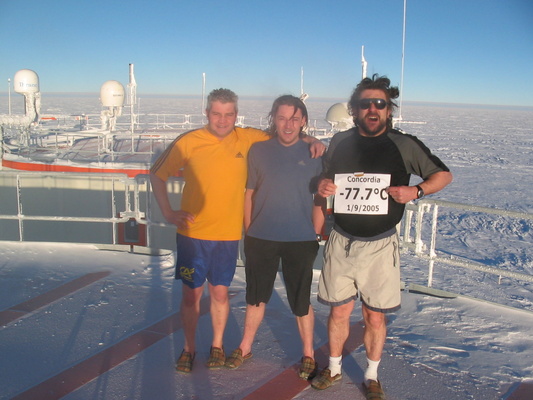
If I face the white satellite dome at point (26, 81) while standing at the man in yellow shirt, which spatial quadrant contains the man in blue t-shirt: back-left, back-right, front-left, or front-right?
back-right

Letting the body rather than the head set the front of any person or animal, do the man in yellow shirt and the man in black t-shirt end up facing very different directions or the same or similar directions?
same or similar directions

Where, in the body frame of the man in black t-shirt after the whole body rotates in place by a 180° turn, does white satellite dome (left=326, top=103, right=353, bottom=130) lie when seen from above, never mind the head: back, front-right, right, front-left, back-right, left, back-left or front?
front

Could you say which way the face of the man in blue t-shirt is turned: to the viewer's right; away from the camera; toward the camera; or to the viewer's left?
toward the camera

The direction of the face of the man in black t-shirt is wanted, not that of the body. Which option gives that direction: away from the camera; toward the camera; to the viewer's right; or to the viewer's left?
toward the camera

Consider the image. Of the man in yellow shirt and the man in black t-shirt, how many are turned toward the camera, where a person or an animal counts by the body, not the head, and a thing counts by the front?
2

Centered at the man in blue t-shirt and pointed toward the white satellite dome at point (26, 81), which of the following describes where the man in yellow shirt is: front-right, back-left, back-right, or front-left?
front-left

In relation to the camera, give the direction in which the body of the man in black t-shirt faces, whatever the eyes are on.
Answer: toward the camera

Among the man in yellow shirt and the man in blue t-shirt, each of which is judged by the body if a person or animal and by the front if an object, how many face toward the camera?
2

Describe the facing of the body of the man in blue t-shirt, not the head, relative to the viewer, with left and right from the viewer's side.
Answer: facing the viewer

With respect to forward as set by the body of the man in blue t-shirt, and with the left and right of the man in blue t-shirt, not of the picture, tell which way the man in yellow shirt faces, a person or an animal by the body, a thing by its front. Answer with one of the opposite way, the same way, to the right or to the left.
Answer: the same way

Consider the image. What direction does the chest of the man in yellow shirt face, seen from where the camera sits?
toward the camera

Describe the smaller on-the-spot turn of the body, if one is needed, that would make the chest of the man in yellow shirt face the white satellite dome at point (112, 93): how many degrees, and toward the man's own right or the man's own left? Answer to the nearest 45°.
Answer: approximately 180°

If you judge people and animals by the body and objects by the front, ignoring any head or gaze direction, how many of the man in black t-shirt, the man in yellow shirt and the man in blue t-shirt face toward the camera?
3

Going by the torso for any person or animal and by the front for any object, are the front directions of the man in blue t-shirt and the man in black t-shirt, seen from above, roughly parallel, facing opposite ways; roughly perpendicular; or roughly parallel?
roughly parallel
